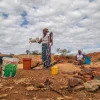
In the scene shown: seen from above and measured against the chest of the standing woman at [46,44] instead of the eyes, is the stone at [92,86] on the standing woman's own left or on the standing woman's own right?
on the standing woman's own left

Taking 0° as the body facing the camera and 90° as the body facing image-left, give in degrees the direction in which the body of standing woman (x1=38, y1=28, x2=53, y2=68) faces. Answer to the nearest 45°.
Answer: approximately 45°

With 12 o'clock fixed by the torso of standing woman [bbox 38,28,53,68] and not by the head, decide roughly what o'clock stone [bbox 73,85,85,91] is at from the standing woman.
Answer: The stone is roughly at 10 o'clock from the standing woman.

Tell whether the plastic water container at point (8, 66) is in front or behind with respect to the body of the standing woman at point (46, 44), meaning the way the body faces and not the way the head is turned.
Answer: in front
